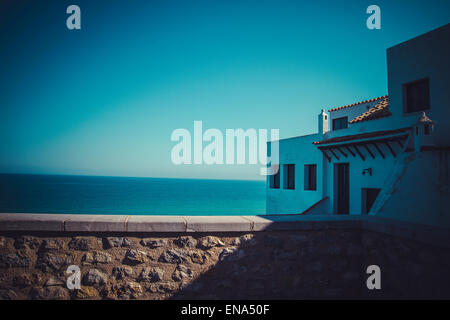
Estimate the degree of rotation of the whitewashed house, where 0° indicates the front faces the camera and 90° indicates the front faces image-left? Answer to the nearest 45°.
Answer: approximately 45°
